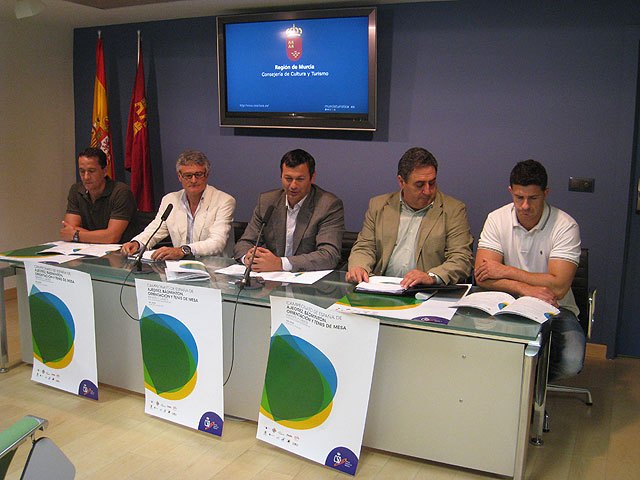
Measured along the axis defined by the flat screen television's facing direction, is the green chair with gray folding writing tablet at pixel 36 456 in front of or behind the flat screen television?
in front

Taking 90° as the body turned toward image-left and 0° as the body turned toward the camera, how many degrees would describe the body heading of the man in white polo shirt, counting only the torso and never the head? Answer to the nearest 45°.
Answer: approximately 45°

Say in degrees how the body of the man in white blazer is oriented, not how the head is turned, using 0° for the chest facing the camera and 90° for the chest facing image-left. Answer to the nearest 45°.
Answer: approximately 45°

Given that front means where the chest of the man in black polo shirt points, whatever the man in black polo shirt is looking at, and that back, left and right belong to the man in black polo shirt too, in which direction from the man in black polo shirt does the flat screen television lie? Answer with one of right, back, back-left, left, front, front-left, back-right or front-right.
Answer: back-left

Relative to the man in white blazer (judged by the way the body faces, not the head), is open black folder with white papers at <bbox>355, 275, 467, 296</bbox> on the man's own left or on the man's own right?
on the man's own left

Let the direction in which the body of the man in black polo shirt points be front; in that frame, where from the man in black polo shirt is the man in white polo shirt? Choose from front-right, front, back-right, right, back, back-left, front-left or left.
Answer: left

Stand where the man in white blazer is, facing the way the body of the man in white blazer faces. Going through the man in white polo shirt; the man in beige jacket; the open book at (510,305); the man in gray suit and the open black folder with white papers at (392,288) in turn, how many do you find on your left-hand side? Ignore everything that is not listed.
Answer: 5

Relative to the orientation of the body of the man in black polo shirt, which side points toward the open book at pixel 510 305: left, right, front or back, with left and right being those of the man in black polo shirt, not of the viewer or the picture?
left

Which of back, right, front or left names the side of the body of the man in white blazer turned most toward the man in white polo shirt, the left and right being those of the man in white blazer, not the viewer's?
left

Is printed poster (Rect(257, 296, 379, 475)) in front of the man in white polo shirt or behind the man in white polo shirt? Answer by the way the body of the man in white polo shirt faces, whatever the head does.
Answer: in front

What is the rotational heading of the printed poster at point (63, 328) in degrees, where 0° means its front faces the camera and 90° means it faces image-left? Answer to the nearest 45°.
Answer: approximately 45°

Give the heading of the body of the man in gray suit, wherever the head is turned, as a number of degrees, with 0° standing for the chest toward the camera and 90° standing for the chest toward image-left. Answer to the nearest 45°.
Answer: approximately 45°
